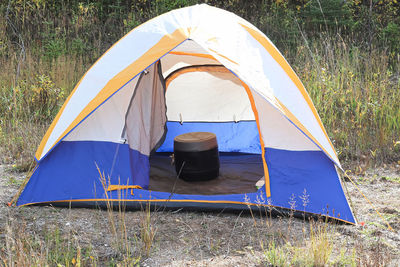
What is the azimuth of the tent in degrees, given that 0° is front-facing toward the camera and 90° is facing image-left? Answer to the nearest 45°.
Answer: approximately 0°
